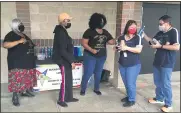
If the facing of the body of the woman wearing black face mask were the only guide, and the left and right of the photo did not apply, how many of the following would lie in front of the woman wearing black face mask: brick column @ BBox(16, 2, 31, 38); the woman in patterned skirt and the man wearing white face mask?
1

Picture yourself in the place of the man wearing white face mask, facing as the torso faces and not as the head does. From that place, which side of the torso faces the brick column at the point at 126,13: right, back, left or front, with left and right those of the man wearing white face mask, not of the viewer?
right

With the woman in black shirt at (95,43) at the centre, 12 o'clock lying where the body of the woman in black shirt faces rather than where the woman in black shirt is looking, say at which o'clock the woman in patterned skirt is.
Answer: The woman in patterned skirt is roughly at 4 o'clock from the woman in black shirt.

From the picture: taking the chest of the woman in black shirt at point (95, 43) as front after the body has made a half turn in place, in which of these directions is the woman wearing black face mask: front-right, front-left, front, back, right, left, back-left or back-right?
left

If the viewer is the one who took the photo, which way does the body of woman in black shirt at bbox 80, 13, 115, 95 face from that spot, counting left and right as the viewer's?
facing the viewer and to the right of the viewer

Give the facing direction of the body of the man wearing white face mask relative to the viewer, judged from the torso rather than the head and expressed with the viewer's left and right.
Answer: facing the viewer and to the left of the viewer

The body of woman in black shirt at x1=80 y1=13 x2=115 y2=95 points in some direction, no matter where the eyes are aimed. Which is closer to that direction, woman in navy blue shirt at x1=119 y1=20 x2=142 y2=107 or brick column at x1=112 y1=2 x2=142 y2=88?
the woman in navy blue shirt

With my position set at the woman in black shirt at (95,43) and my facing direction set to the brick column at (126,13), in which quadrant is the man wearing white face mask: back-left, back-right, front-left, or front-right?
front-right

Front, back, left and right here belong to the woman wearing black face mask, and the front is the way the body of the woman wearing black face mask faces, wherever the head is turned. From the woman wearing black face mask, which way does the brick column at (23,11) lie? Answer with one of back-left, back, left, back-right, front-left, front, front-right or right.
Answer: back-left

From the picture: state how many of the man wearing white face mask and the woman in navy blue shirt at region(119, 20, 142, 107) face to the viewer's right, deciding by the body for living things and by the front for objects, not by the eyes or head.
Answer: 0

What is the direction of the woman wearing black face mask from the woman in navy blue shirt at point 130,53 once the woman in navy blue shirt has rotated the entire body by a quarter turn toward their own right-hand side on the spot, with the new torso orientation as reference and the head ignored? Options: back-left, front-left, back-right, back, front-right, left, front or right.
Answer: front-left

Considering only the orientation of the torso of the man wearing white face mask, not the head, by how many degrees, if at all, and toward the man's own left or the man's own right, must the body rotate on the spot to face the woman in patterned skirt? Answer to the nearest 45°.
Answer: approximately 45° to the man's own right

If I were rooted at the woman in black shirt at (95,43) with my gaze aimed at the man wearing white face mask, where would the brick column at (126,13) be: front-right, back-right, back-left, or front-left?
front-left

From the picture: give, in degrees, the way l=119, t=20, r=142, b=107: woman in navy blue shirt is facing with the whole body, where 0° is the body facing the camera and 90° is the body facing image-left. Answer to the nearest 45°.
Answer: approximately 45°

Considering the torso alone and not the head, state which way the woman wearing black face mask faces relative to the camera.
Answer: to the viewer's right

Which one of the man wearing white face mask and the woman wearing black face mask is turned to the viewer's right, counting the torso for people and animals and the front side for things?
the woman wearing black face mask

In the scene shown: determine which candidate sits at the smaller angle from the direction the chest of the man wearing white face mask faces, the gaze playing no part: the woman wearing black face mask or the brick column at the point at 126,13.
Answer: the woman wearing black face mask
